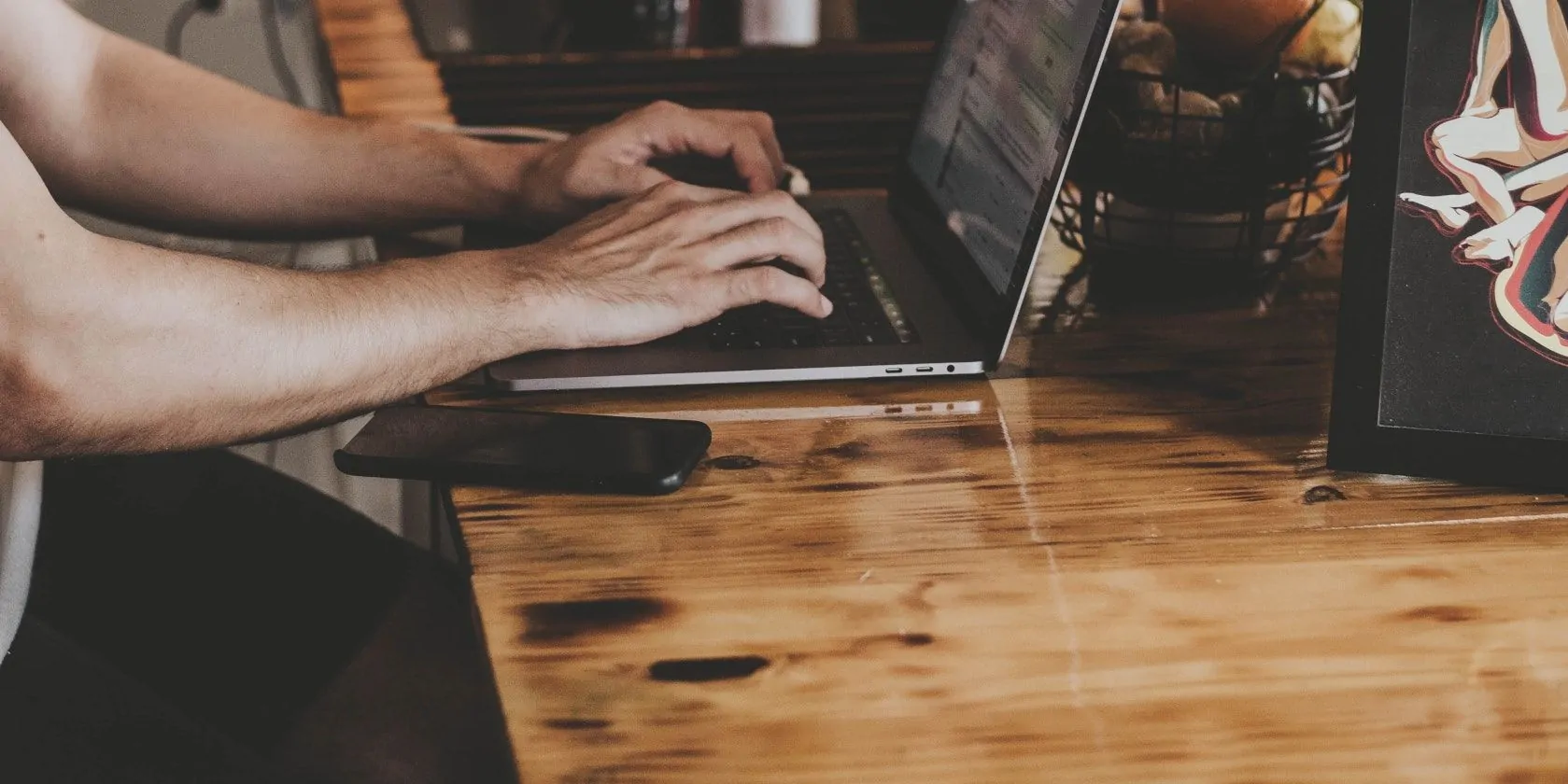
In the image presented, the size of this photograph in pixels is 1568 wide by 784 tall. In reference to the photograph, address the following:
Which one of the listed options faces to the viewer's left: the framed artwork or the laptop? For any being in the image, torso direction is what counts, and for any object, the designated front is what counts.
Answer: the laptop

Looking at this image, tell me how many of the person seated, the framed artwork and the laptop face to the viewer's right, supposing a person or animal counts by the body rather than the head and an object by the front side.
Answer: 1

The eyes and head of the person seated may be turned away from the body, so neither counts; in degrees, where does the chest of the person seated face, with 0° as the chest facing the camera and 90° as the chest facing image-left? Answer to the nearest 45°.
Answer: approximately 270°

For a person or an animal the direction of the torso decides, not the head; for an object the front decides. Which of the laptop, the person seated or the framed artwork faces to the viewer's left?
the laptop

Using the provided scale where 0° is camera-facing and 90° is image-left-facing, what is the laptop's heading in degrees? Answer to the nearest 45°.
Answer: approximately 90°
